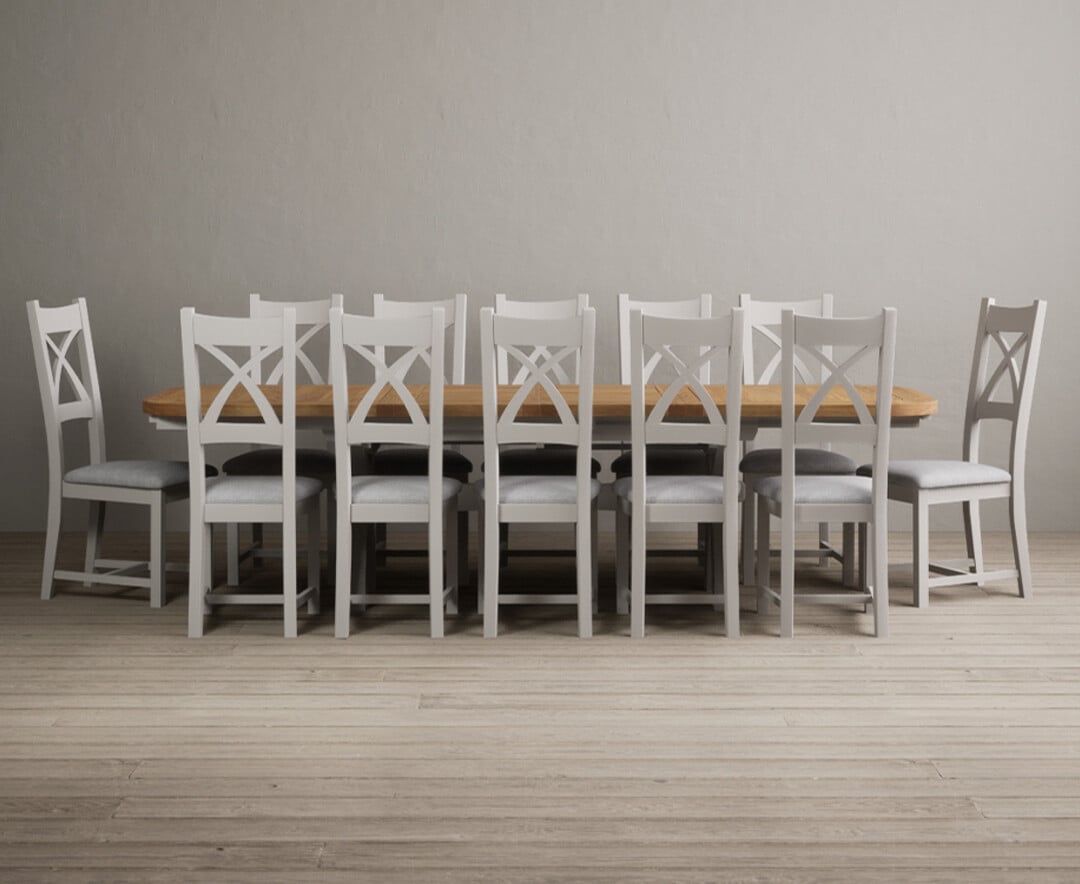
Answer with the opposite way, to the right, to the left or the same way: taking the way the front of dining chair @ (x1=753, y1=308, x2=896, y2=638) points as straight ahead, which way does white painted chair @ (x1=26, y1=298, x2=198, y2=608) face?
to the right

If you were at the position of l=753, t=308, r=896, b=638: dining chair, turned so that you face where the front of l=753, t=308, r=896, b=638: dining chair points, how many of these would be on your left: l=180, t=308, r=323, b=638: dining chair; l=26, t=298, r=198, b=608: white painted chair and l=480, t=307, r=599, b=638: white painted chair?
3

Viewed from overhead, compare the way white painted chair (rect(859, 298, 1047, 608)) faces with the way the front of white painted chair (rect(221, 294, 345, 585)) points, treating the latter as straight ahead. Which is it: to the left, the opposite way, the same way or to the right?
to the right

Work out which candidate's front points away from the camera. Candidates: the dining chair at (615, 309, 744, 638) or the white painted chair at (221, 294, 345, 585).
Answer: the dining chair

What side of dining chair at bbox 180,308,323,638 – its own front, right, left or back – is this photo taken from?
back

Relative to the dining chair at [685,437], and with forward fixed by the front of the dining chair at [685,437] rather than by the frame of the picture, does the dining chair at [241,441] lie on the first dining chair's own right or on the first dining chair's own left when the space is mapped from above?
on the first dining chair's own left

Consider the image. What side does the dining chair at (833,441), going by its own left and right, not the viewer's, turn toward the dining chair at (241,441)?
left

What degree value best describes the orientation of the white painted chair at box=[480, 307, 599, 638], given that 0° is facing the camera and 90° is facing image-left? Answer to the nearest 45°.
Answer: approximately 180°

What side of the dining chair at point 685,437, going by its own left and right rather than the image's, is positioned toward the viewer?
back

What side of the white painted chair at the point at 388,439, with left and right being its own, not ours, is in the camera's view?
back

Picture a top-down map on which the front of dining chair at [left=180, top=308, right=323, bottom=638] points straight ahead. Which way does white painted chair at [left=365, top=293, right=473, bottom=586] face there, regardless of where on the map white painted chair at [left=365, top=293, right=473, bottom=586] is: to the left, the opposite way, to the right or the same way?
the opposite way

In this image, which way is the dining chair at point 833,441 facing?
away from the camera
